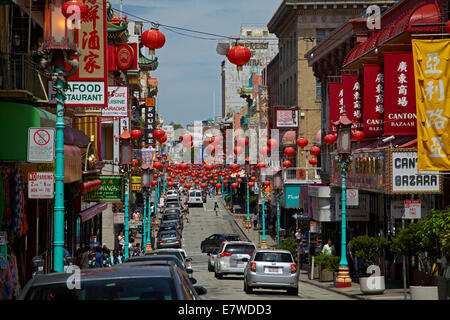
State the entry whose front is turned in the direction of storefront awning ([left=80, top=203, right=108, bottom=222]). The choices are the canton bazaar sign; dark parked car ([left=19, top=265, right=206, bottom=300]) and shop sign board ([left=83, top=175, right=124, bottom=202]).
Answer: the dark parked car

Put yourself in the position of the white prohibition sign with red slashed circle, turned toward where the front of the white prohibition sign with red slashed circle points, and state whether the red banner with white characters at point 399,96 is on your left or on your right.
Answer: on your left

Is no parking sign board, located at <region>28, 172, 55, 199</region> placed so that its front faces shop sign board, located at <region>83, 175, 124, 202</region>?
no

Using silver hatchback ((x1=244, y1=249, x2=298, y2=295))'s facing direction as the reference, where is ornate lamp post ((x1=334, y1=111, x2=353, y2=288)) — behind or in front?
in front

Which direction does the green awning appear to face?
to the viewer's right

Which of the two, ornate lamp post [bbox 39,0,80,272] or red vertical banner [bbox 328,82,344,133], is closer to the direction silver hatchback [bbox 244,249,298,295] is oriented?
the red vertical banner

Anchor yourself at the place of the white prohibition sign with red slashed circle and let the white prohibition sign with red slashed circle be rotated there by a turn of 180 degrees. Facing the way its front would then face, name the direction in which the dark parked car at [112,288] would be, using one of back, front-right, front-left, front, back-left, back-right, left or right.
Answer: back

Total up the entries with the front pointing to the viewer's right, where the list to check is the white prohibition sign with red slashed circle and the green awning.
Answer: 1

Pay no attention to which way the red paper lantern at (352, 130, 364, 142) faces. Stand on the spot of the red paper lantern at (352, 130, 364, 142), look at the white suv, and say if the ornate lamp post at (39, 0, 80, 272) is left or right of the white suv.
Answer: left

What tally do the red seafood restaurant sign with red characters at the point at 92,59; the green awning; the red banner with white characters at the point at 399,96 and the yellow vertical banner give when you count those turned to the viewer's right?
1

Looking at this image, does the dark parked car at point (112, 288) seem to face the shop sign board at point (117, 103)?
yes

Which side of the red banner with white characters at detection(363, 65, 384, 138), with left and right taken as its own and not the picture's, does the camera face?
front

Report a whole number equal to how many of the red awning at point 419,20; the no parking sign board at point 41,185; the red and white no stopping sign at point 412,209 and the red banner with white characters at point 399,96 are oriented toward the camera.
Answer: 3

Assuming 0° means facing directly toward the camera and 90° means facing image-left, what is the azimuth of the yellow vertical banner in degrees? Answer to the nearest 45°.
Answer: approximately 0°

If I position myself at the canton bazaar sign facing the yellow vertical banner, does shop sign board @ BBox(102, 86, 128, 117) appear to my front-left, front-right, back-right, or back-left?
back-right

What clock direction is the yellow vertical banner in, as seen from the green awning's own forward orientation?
The yellow vertical banner is roughly at 12 o'clock from the green awning.

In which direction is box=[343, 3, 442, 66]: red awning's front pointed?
to the viewer's left

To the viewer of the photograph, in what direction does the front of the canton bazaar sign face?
facing the viewer
